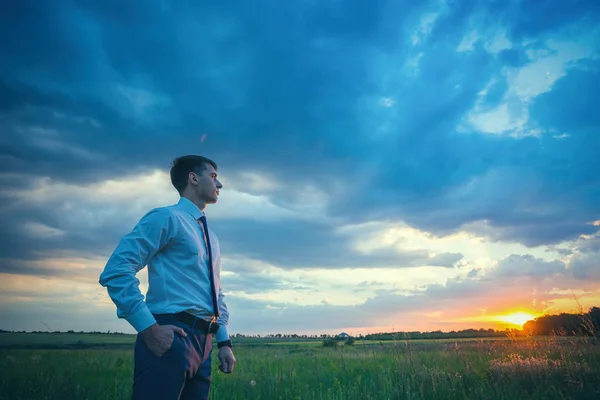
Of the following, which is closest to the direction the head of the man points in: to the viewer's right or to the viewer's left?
to the viewer's right
